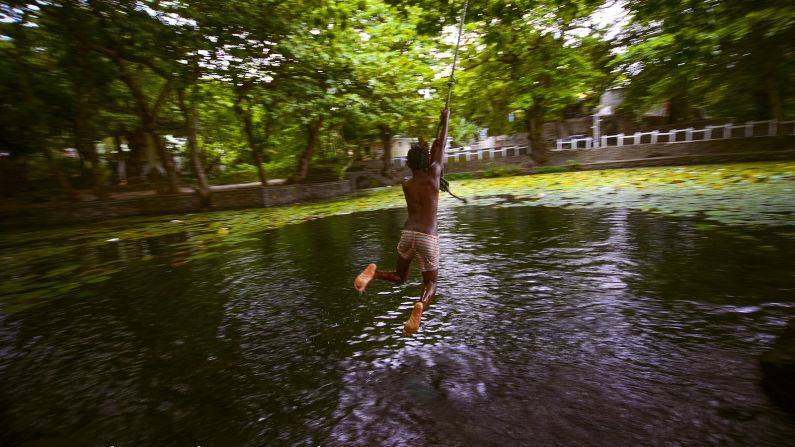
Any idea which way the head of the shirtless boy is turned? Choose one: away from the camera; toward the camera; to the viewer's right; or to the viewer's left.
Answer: away from the camera

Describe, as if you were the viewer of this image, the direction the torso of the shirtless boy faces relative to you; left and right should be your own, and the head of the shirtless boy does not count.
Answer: facing away from the viewer and to the right of the viewer

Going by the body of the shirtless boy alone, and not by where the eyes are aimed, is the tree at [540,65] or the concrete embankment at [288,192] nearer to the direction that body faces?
the tree

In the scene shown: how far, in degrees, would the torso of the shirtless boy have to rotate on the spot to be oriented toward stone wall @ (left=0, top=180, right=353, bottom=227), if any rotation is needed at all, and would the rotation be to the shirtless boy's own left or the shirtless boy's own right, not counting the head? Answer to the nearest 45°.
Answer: approximately 90° to the shirtless boy's own left

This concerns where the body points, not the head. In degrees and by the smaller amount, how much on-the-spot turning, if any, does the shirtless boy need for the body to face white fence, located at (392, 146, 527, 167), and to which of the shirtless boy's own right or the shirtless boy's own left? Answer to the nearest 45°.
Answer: approximately 45° to the shirtless boy's own left

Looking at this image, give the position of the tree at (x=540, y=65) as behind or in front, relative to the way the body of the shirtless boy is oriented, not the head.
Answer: in front
